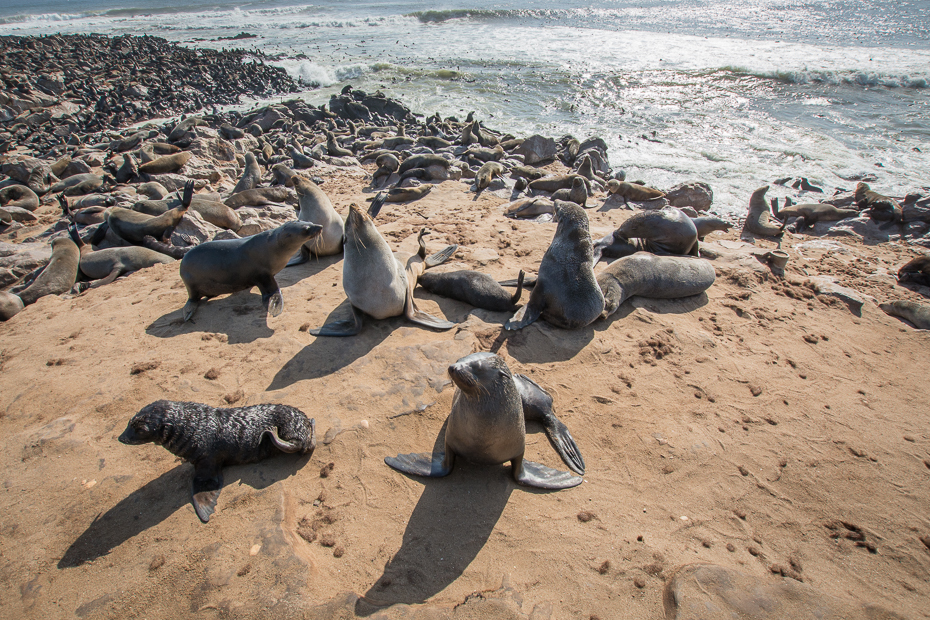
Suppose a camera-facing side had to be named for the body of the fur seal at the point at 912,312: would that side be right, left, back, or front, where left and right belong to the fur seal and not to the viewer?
left

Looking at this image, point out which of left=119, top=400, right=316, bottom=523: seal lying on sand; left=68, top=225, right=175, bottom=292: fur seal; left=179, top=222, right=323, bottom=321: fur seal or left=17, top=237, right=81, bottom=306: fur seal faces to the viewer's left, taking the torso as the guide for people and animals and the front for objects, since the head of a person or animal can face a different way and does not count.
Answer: the seal lying on sand

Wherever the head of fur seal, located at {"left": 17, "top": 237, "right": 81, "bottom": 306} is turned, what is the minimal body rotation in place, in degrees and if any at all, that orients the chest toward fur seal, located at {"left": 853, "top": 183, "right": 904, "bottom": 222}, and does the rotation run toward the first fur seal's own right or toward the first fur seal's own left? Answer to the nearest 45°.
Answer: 0° — it already faces it

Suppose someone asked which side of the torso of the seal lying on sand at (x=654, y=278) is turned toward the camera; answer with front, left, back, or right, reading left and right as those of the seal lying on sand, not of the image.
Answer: right

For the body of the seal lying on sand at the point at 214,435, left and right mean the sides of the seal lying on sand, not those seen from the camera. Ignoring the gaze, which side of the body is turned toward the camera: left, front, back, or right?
left

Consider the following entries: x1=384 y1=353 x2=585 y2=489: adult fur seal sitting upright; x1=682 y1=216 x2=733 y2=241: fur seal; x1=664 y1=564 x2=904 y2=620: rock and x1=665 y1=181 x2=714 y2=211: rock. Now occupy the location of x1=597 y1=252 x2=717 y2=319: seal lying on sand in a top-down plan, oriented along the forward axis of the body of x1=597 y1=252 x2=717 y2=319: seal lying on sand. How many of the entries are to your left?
2

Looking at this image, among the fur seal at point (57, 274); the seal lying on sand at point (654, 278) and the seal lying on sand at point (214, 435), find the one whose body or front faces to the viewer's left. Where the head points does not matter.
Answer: the seal lying on sand at point (214, 435)

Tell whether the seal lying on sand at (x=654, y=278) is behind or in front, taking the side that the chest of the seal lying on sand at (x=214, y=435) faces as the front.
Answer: behind

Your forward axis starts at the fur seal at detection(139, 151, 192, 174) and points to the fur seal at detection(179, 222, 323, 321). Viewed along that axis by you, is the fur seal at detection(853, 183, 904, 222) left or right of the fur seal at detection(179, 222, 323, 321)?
left

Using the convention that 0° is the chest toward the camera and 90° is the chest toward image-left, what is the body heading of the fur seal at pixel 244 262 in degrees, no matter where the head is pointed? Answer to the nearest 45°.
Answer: approximately 270°

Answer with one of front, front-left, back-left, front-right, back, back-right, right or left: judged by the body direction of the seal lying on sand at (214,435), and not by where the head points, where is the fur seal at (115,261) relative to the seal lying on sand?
right

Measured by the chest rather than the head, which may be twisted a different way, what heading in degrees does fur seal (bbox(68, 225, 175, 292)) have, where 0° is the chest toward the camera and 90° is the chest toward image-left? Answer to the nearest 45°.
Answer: approximately 270°

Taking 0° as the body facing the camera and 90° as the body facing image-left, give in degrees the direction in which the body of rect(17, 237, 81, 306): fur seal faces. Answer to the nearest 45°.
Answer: approximately 225°

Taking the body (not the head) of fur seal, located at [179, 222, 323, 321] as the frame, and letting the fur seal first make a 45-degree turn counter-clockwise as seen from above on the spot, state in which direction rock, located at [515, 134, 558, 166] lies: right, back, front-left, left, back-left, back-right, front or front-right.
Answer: front

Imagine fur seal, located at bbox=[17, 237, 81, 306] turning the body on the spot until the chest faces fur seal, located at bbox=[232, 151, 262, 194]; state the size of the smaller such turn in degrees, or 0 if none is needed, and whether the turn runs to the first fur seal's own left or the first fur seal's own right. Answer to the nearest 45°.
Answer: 0° — it already faces it
